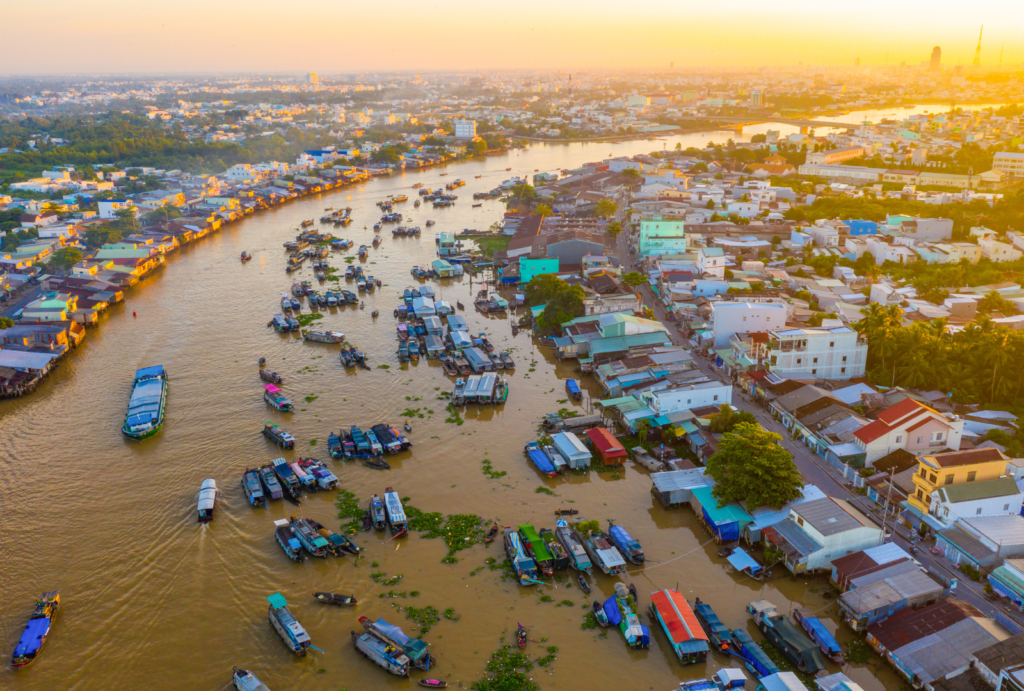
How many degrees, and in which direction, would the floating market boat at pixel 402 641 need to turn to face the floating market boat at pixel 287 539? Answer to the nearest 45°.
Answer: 0° — it already faces it

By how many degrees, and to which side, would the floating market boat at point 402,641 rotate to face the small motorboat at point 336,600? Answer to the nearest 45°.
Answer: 0° — it already faces it

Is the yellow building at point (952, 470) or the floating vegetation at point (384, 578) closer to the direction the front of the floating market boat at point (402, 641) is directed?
the floating vegetation

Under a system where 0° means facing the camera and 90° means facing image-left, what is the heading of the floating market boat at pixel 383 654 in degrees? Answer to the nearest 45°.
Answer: approximately 135°

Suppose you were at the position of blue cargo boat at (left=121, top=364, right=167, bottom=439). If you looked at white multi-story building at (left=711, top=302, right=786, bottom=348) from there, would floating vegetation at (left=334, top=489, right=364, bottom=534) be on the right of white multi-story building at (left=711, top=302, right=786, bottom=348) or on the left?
right

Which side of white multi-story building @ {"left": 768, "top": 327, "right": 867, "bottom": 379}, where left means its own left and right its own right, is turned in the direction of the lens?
left

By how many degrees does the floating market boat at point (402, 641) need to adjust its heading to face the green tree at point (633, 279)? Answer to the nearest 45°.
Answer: approximately 90° to its right

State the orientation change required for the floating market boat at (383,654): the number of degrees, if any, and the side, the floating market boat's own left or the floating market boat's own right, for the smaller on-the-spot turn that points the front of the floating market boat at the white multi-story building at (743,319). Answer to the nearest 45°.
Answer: approximately 90° to the floating market boat's own right

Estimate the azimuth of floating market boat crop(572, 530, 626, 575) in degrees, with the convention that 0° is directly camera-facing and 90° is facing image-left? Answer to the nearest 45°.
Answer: approximately 135°

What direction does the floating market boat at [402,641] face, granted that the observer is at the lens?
facing away from the viewer and to the left of the viewer

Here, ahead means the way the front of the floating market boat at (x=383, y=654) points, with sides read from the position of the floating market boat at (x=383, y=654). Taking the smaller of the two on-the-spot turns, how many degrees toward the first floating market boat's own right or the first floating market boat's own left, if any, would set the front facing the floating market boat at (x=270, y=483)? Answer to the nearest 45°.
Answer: approximately 45° to the first floating market boat's own right
